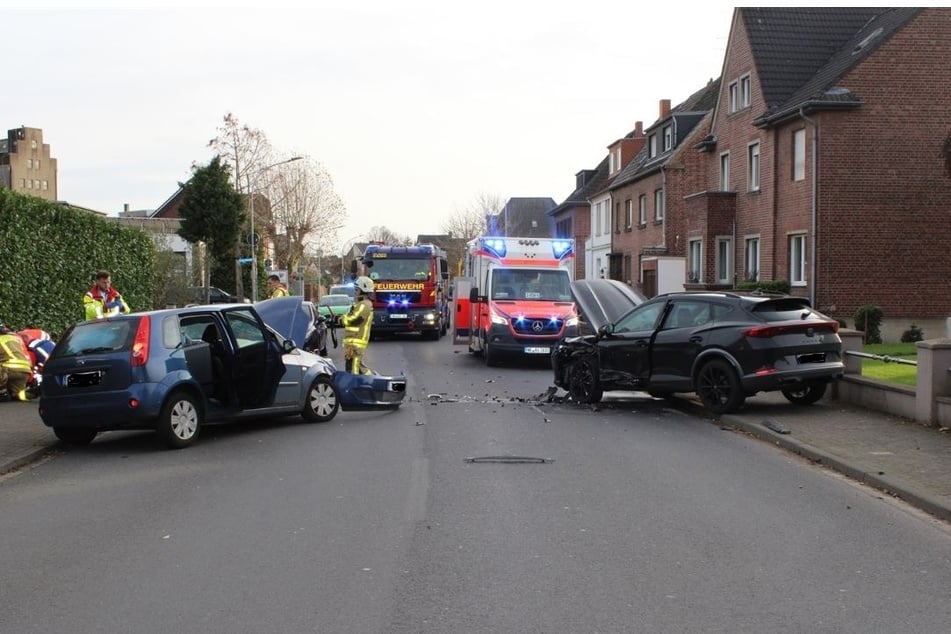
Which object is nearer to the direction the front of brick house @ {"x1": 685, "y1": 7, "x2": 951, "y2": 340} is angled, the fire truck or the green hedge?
the green hedge

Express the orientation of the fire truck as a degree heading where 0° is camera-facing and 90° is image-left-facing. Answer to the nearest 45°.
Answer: approximately 0°

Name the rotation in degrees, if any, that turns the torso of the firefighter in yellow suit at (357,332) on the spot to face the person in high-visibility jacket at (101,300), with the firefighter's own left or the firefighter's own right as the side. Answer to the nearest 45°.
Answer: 0° — they already face them

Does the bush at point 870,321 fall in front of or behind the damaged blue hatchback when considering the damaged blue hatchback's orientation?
in front

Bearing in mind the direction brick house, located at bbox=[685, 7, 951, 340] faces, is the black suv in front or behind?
in front

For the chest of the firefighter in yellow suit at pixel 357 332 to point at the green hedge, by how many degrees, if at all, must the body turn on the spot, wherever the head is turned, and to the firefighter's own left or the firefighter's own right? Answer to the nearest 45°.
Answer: approximately 45° to the firefighter's own right

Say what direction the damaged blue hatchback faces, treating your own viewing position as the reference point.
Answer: facing away from the viewer and to the right of the viewer

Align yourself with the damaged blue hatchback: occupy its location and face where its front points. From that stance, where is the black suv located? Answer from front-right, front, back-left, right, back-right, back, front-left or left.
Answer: front-right

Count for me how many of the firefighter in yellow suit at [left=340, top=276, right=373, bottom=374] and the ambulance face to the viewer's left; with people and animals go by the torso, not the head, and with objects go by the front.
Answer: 1

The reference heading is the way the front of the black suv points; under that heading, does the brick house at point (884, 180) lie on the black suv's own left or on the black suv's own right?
on the black suv's own right

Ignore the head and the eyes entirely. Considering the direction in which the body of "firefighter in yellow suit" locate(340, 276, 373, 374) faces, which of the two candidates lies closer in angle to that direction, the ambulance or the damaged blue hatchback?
the damaged blue hatchback

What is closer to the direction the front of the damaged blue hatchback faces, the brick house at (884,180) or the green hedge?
the brick house
